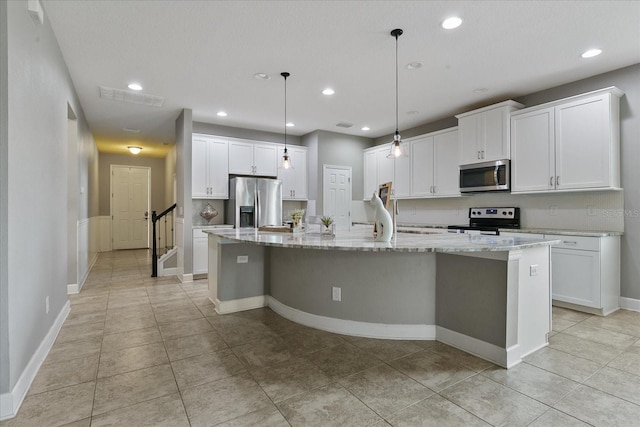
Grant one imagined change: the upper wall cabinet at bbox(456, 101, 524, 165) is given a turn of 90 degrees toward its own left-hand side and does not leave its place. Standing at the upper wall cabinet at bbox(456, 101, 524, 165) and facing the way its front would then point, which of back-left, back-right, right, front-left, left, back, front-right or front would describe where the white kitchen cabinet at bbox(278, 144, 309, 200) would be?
back-right

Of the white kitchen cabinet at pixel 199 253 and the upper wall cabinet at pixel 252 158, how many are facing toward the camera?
2

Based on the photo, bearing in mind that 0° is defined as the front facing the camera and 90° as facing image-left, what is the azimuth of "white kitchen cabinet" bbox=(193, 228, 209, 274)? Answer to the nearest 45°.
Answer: approximately 0°

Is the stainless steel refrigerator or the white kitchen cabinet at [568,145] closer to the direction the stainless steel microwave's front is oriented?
the stainless steel refrigerator

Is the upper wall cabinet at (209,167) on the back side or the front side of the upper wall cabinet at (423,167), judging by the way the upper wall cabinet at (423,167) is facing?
on the front side

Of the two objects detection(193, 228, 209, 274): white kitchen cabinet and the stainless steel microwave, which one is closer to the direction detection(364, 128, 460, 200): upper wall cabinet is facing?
the white kitchen cabinet

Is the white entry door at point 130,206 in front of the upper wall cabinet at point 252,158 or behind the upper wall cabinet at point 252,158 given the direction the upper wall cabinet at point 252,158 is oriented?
behind

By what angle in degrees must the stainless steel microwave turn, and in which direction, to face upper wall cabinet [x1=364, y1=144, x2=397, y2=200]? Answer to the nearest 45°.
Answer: approximately 90° to its right

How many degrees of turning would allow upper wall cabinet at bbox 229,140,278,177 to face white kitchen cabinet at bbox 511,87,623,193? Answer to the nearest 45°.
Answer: approximately 45° to its left

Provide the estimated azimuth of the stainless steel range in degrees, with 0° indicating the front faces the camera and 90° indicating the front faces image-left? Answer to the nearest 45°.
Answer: approximately 45°

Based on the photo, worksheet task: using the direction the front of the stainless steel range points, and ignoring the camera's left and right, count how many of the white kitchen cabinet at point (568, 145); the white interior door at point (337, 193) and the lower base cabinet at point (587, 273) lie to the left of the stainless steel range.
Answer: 2

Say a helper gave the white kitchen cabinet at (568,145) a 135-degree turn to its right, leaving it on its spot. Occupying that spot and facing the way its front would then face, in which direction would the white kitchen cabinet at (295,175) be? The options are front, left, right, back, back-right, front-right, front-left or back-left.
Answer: left

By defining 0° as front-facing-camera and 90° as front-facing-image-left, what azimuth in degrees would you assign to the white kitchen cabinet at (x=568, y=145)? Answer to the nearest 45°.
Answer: approximately 45°
